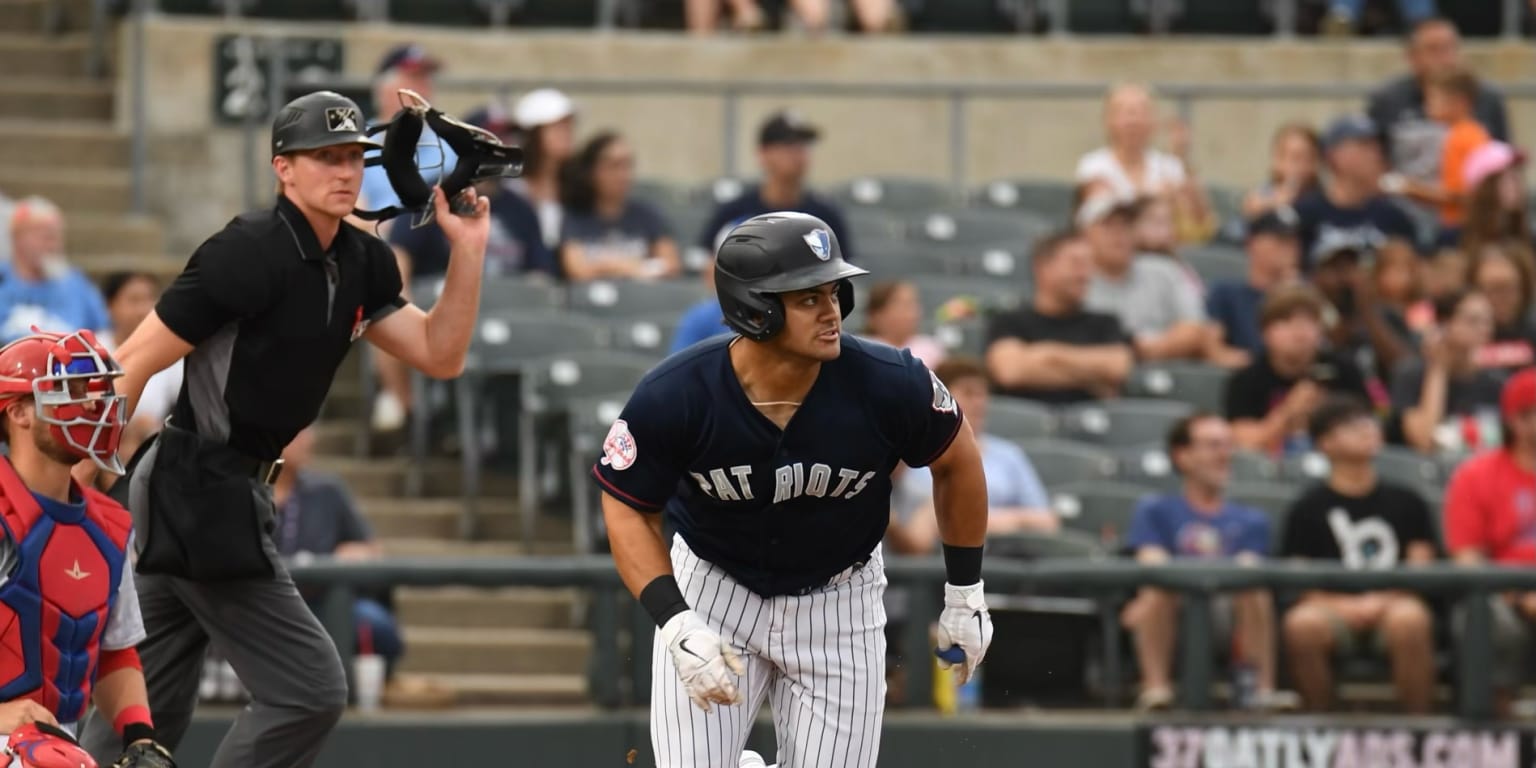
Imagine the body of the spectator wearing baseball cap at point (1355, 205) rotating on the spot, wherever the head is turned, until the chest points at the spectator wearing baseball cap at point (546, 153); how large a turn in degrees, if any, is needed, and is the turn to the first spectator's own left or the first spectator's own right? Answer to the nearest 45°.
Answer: approximately 45° to the first spectator's own right

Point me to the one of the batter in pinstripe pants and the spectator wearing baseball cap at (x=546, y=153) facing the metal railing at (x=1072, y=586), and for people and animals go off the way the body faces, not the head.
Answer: the spectator wearing baseball cap

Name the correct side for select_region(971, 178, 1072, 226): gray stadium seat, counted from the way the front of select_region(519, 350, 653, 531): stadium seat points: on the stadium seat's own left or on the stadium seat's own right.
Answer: on the stadium seat's own left

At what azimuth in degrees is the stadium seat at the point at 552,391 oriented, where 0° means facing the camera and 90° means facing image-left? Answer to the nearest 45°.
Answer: approximately 0°

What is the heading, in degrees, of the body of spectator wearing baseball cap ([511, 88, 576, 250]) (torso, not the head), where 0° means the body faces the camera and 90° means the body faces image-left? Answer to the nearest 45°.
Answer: approximately 315°

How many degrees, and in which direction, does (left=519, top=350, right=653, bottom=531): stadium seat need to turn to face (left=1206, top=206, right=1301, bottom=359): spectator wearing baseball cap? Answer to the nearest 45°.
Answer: approximately 90° to its left

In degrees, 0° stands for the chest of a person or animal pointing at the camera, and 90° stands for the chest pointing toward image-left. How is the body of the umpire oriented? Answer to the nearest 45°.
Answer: approximately 315°
